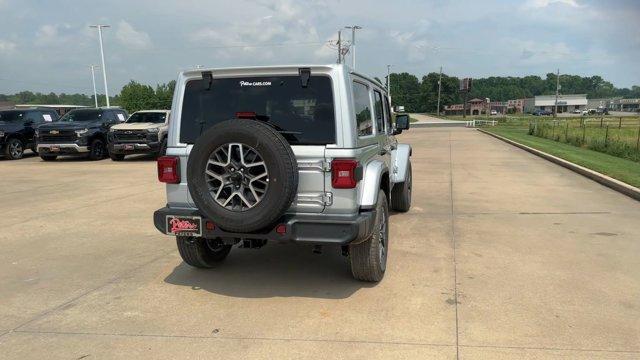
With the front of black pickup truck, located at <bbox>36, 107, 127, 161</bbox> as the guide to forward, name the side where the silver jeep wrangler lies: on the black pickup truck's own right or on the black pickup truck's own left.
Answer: on the black pickup truck's own left

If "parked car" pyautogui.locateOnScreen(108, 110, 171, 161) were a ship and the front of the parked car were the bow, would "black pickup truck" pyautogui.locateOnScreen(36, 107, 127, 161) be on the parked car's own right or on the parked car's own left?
on the parked car's own right

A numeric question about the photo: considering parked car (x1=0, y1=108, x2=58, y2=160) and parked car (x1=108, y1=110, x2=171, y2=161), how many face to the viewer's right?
0

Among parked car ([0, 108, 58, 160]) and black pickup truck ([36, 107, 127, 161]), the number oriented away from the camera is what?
0

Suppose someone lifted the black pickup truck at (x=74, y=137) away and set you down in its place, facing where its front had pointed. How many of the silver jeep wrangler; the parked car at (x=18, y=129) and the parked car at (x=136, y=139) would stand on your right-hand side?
1

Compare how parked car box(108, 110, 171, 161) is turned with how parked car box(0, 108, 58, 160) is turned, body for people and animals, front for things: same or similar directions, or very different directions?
same or similar directions

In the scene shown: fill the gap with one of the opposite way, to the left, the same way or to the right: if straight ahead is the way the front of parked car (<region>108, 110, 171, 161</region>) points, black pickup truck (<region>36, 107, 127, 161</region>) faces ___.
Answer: the same way

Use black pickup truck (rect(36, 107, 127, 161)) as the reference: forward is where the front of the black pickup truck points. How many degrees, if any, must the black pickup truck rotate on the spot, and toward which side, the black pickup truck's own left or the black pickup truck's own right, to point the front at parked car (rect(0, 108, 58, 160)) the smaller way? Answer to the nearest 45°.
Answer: approximately 90° to the black pickup truck's own right

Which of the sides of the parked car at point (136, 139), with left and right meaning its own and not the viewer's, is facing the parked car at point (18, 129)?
right

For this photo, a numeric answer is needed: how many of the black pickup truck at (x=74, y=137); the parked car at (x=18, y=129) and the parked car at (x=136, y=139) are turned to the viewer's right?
0

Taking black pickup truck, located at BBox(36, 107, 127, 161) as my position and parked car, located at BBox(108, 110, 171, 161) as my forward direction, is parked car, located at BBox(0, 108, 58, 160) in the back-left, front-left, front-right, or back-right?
back-left

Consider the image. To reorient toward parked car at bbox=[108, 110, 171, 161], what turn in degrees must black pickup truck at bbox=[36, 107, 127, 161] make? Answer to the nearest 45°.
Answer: approximately 90° to its left

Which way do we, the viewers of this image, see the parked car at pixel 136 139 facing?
facing the viewer and to the left of the viewer

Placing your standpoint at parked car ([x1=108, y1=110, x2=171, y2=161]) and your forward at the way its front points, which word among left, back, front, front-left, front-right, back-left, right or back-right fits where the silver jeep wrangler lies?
front-left

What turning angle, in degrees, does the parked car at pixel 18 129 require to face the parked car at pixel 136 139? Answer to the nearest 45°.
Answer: approximately 90° to its left

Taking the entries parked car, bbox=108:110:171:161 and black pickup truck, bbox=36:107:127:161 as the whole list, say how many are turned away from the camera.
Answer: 0
